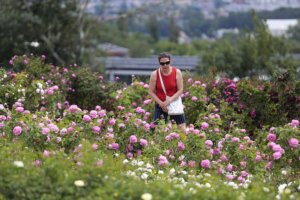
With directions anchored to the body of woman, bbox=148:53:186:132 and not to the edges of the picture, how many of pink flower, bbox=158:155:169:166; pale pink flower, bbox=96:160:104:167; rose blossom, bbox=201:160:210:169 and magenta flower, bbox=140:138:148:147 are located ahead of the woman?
4

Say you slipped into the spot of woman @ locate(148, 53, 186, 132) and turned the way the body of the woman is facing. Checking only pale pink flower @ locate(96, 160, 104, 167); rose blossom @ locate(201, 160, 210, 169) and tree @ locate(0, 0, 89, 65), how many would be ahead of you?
2

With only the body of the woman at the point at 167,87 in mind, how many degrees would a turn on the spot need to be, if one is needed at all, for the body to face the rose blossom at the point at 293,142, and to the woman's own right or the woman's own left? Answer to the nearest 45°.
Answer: approximately 45° to the woman's own left

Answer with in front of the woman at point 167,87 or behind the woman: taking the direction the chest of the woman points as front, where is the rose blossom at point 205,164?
in front

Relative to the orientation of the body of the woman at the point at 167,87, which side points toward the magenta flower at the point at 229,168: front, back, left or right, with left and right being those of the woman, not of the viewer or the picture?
front

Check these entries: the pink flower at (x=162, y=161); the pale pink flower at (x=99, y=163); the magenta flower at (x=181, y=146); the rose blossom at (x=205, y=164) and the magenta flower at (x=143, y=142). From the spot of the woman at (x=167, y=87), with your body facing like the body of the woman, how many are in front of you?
5

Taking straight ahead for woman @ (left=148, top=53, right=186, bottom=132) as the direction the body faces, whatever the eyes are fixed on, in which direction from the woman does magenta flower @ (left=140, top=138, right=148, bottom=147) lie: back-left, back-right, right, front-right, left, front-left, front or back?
front

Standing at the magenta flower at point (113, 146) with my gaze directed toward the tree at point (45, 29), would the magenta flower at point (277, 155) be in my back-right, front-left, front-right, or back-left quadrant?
back-right

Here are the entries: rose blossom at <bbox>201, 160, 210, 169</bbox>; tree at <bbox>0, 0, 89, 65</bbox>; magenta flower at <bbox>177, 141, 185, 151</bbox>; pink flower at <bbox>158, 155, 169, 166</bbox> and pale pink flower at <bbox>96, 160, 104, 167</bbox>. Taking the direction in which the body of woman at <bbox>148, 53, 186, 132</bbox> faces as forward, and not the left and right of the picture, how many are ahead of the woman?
4

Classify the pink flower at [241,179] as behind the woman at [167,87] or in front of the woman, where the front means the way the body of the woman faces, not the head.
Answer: in front

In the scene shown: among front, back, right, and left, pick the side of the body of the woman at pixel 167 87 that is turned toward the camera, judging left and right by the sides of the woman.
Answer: front

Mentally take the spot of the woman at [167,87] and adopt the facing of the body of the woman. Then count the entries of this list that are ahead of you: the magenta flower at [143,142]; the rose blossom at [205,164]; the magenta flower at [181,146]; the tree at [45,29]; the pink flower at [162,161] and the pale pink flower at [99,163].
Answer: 5

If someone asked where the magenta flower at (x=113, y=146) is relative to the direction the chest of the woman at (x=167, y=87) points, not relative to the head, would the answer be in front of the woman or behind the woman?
in front

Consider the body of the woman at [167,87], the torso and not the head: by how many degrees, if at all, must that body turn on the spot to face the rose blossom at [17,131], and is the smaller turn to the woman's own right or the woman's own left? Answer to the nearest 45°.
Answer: approximately 45° to the woman's own right

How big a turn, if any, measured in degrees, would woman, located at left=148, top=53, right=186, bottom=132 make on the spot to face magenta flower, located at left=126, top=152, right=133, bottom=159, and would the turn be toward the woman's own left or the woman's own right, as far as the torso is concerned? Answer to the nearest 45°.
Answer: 0° — they already face it

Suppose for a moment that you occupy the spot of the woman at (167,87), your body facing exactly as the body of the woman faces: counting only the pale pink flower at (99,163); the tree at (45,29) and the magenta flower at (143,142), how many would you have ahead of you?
2
